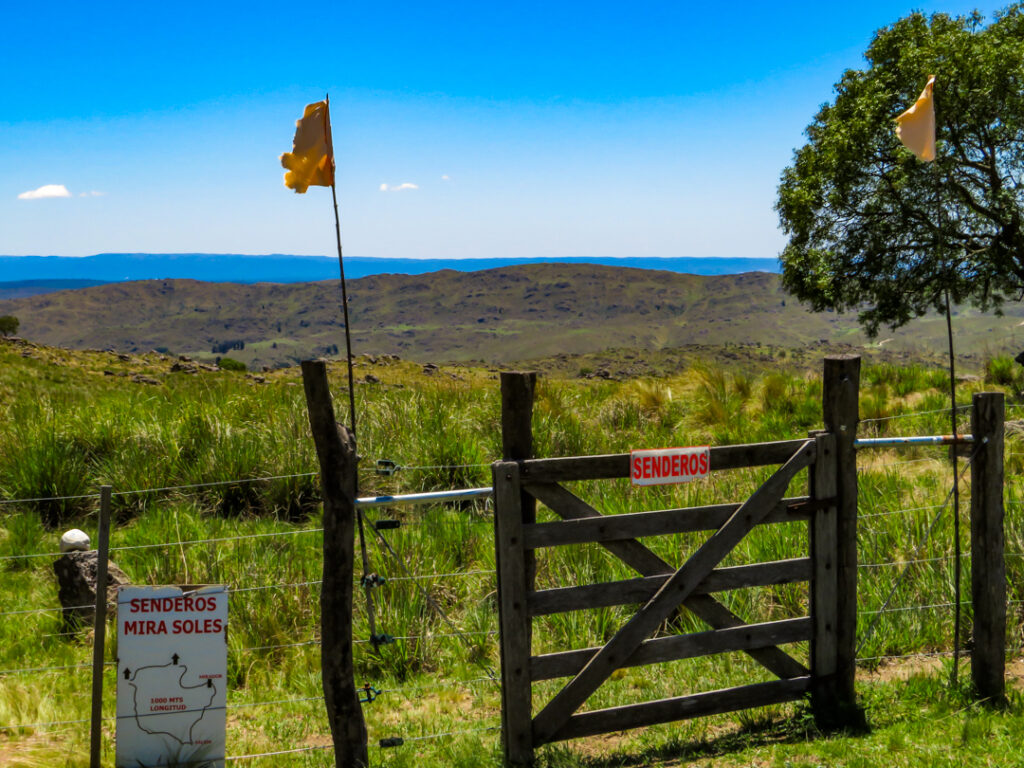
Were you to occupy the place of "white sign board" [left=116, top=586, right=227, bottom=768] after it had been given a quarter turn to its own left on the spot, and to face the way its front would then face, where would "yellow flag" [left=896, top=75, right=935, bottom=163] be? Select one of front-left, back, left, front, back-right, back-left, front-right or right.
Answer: front

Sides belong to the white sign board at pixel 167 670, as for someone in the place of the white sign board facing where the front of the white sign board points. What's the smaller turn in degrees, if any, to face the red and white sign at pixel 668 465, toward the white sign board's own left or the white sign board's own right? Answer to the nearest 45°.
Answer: approximately 90° to the white sign board's own left

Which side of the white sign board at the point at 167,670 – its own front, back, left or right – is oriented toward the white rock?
back

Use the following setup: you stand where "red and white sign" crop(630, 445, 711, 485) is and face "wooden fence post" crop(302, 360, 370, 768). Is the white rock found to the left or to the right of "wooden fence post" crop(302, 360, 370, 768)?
right

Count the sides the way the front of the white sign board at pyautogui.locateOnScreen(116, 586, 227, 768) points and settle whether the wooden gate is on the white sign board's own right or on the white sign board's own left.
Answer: on the white sign board's own left

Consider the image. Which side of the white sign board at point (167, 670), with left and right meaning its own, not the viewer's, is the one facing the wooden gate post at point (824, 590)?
left

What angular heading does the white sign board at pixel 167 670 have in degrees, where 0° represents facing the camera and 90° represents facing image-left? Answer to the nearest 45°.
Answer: approximately 0°

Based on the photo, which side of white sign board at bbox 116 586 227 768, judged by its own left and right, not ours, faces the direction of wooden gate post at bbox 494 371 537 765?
left
